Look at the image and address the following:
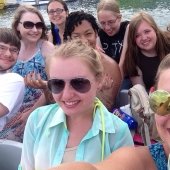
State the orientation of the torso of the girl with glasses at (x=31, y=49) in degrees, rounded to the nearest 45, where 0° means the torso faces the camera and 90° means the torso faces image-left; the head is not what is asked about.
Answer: approximately 0°

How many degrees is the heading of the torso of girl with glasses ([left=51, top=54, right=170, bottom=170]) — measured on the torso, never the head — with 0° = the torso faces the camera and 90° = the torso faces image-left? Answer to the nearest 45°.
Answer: approximately 0°

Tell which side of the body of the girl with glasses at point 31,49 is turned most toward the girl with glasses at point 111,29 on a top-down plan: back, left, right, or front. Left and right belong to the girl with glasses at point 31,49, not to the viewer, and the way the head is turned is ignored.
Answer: left

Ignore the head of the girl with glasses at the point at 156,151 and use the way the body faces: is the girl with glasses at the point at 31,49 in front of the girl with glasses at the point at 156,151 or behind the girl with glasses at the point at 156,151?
behind

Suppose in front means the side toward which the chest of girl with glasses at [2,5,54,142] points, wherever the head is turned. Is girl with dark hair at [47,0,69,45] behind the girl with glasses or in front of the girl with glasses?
behind

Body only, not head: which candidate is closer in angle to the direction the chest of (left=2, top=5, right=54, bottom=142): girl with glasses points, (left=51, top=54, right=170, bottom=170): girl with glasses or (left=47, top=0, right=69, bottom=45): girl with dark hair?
the girl with glasses

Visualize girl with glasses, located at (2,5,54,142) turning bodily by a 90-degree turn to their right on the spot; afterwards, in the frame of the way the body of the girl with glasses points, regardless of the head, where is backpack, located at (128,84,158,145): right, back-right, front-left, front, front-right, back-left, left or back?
back-left

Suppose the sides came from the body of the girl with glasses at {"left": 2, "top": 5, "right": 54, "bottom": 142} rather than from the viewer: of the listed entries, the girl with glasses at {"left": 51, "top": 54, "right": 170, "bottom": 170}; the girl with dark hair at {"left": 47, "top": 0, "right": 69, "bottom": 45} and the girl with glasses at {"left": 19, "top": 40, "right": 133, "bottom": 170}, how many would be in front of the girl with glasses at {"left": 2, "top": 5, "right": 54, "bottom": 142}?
2

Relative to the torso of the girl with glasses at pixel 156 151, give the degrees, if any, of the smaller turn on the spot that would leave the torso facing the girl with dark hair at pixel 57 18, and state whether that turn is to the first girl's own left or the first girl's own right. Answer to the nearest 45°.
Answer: approximately 180°

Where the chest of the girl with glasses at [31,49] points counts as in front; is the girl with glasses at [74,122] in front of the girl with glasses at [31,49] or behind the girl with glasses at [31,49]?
in front

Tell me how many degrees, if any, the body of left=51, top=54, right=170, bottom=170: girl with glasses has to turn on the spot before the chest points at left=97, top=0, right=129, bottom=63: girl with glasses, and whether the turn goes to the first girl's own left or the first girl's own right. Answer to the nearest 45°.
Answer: approximately 180°

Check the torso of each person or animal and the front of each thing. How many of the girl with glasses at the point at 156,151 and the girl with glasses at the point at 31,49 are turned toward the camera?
2

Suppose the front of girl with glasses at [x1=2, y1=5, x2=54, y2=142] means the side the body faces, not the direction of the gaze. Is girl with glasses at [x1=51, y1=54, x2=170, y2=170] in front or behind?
in front
